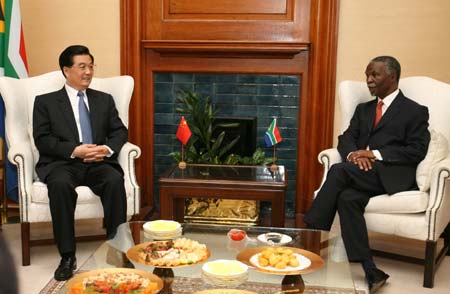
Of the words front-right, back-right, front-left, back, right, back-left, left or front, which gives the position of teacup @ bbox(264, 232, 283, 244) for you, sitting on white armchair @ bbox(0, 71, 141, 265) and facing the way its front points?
front-left

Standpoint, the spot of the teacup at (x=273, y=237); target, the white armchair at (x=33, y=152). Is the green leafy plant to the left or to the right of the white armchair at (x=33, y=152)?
right

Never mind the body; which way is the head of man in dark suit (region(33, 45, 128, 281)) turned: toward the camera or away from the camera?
toward the camera

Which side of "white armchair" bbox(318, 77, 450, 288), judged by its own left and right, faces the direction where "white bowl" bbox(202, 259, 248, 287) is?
front

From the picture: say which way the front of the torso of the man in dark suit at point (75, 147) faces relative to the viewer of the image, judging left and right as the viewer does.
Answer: facing the viewer

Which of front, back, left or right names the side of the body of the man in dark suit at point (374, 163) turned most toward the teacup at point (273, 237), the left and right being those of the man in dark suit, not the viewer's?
front

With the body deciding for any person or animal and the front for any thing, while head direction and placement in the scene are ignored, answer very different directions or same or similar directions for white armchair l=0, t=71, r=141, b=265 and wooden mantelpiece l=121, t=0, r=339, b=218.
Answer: same or similar directions

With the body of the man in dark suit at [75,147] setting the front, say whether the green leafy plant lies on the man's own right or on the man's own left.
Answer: on the man's own left

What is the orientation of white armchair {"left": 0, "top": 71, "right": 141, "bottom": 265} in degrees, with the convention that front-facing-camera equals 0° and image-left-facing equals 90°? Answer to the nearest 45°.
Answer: approximately 0°

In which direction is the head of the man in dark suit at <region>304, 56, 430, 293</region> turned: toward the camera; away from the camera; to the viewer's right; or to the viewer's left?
to the viewer's left

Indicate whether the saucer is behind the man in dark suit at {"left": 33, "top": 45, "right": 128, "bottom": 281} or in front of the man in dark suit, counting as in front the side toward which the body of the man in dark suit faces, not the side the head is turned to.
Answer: in front

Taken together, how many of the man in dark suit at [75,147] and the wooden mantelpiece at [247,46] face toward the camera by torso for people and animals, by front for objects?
2

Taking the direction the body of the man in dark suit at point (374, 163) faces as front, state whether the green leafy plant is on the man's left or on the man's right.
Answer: on the man's right
